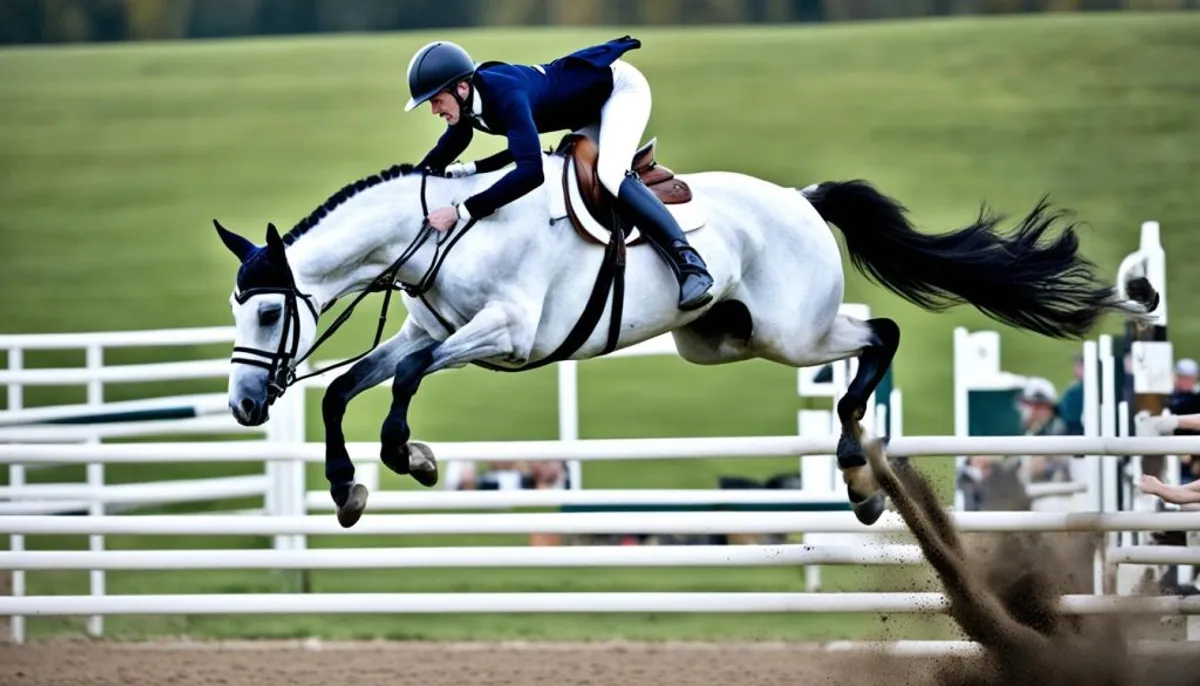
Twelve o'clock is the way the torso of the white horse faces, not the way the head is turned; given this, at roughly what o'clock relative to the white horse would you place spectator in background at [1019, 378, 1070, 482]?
The spectator in background is roughly at 4 o'clock from the white horse.

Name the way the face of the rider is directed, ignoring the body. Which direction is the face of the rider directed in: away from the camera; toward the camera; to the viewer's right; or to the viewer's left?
to the viewer's left

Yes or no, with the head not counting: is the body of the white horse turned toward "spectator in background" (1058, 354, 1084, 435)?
no

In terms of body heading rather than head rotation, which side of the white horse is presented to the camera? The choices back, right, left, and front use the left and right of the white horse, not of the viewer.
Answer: left

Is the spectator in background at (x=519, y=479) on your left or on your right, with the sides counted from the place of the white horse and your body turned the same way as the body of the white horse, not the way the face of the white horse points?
on your right
